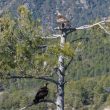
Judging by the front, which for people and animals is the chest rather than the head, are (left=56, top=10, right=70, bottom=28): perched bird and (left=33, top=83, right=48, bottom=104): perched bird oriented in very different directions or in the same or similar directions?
very different directions
